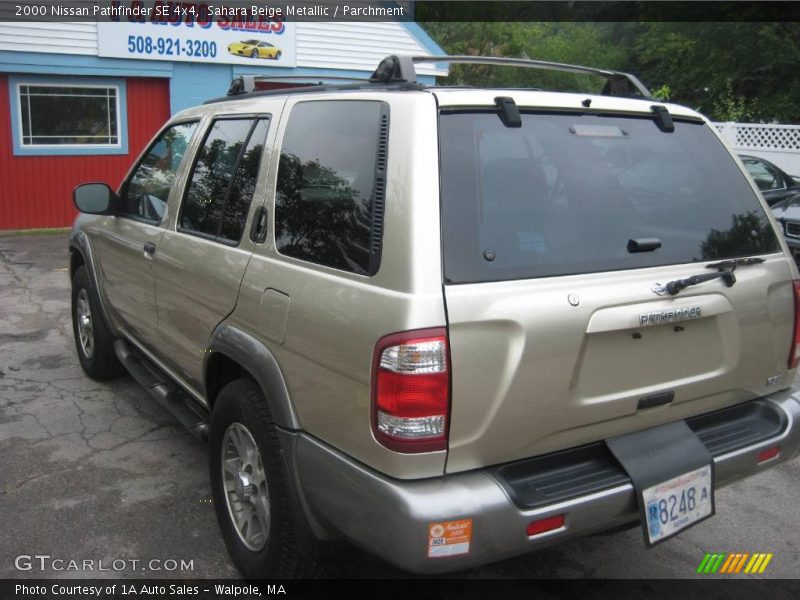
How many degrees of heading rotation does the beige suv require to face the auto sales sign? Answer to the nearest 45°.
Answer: approximately 45° to its right

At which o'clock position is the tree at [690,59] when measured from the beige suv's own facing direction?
The tree is roughly at 2 o'clock from the beige suv.

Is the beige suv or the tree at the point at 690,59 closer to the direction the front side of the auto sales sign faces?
the beige suv

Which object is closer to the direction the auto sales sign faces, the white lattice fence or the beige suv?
the beige suv

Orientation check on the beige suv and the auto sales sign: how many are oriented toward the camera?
1

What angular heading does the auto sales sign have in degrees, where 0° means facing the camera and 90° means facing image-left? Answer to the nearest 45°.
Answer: approximately 0°

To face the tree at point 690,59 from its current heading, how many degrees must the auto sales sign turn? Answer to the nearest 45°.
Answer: approximately 135° to its left

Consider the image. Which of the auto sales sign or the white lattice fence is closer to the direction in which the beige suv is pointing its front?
the auto sales sign

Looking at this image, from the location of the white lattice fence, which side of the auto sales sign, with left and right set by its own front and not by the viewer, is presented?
left

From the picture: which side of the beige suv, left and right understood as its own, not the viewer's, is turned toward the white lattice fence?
right

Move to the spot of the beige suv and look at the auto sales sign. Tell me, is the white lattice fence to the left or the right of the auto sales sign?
right

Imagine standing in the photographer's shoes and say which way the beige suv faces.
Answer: facing away from the viewer and to the left of the viewer
